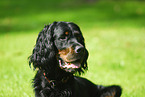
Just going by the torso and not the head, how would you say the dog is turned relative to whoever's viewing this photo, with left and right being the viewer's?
facing the viewer and to the left of the viewer
